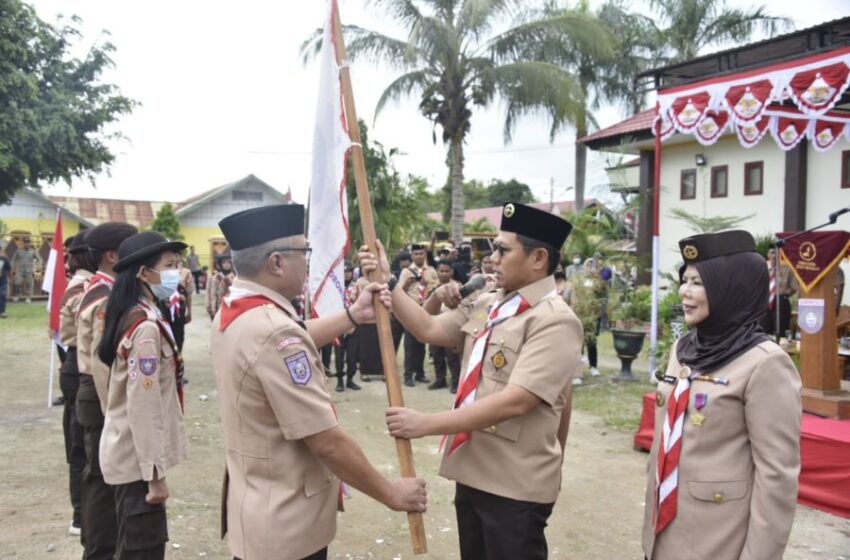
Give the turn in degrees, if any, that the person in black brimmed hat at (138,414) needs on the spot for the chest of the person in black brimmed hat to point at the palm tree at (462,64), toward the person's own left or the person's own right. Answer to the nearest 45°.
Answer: approximately 45° to the person's own left

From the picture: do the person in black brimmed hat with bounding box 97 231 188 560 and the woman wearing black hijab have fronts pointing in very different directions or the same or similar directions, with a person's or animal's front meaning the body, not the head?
very different directions

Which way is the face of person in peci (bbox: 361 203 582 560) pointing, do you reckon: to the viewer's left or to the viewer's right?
to the viewer's left

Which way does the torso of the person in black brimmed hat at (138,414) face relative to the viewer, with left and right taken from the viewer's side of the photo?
facing to the right of the viewer

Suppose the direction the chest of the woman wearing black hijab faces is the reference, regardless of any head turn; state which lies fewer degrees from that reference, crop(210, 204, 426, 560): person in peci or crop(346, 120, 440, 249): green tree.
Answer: the person in peci

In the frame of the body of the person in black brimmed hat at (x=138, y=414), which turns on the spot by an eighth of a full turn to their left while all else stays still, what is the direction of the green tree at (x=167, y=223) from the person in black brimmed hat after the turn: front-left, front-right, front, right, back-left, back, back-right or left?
front-left

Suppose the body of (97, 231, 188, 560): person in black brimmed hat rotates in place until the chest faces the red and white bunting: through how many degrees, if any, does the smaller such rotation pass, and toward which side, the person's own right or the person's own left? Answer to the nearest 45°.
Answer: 0° — they already face it

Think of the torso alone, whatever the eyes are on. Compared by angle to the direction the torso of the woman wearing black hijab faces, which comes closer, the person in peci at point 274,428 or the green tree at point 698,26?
the person in peci

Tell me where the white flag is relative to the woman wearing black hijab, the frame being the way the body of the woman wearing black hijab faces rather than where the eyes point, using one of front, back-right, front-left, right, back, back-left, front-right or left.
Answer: front-right

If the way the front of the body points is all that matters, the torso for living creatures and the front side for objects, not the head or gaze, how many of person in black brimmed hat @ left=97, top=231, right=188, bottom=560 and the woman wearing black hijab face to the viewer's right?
1

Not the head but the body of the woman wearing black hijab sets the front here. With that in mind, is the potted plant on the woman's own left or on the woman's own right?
on the woman's own right

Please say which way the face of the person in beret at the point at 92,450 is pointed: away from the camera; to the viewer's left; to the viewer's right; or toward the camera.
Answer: to the viewer's right

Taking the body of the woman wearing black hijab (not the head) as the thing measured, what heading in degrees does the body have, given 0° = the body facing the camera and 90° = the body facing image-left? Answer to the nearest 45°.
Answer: approximately 45°

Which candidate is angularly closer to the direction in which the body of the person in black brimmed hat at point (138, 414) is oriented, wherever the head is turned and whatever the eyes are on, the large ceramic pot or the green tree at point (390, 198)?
the large ceramic pot
